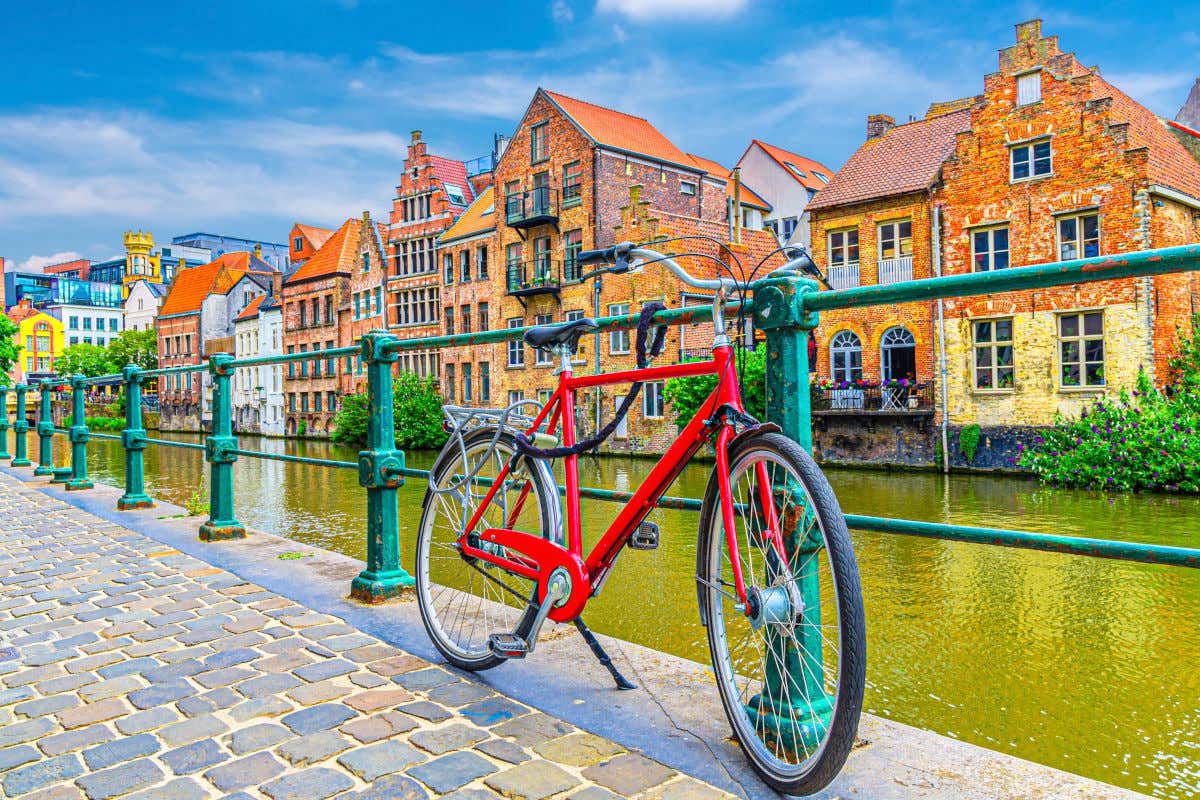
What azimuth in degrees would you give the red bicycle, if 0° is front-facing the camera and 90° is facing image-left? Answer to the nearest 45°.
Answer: approximately 315°

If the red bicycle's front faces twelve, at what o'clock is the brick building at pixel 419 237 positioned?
The brick building is roughly at 7 o'clock from the red bicycle.

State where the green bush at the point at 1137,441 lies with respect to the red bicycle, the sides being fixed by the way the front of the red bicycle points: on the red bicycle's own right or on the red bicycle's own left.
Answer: on the red bicycle's own left

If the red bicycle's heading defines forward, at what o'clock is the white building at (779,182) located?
The white building is roughly at 8 o'clock from the red bicycle.

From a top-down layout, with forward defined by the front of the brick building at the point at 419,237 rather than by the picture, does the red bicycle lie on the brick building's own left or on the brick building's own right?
on the brick building's own left

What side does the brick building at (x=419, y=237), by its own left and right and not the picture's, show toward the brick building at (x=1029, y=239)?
left

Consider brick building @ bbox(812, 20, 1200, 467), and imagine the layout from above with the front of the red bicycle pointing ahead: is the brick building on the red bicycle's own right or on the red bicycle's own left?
on the red bicycle's own left

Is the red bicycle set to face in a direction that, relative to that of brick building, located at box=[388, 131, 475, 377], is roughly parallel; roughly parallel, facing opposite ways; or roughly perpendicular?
roughly perpendicular

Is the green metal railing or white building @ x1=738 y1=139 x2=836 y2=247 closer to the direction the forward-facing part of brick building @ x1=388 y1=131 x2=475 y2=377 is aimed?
the green metal railing

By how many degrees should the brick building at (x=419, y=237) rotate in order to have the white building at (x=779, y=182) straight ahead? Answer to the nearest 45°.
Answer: approximately 135° to its left

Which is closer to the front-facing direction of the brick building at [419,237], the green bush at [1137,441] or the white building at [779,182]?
the green bush

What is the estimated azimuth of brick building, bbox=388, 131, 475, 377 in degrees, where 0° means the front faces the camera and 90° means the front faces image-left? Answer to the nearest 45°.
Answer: approximately 45°

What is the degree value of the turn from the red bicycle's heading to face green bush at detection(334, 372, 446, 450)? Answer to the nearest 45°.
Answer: approximately 135° to its left
